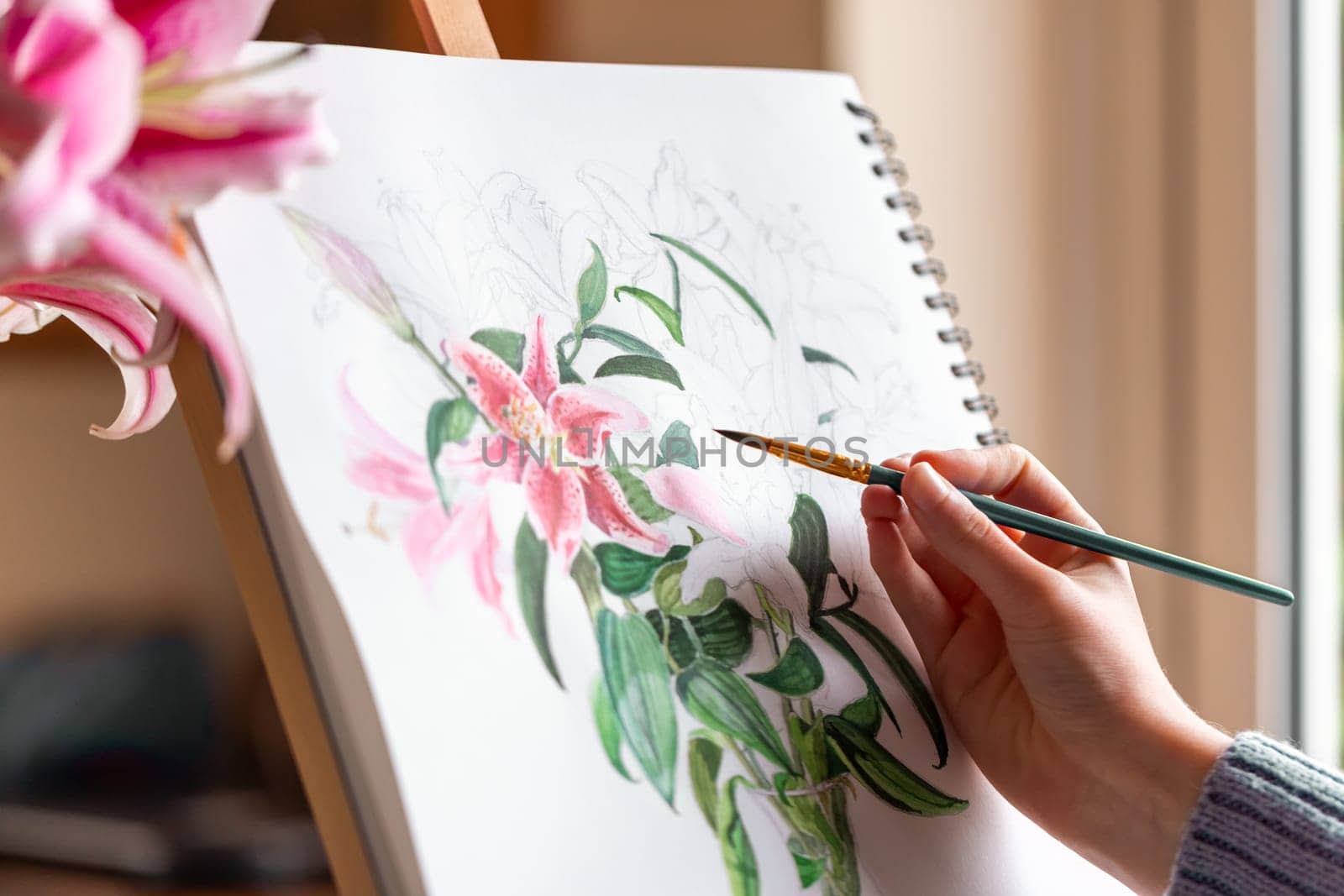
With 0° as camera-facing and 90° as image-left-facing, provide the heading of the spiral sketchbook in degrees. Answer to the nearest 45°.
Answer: approximately 0°
